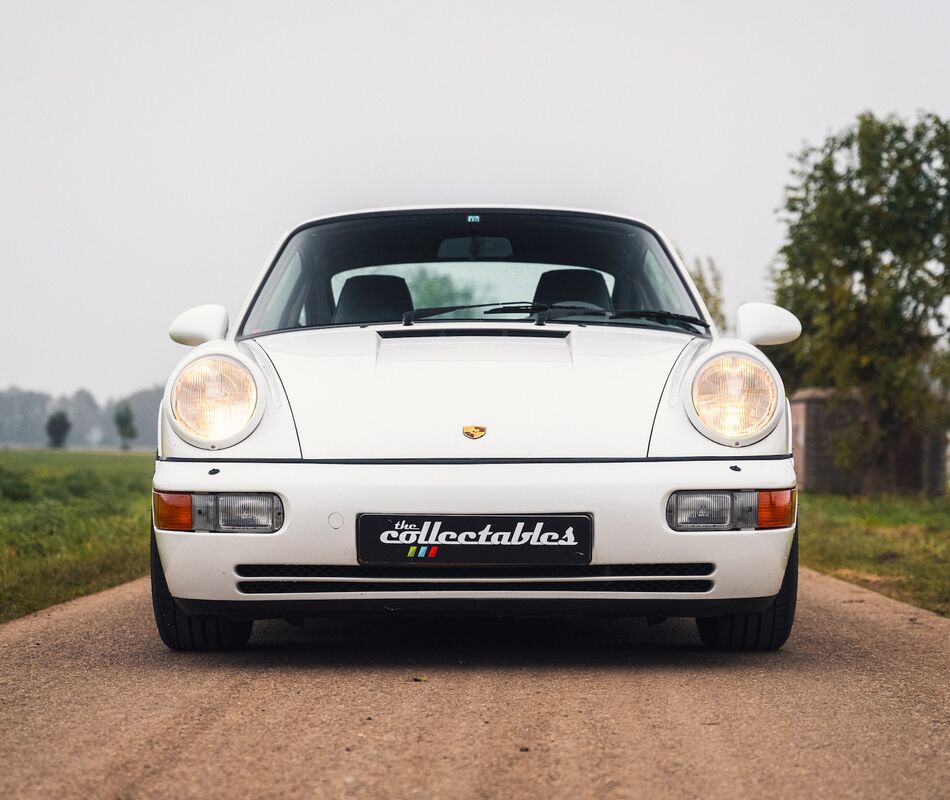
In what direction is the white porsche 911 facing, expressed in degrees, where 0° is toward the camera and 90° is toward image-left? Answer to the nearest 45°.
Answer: approximately 0°

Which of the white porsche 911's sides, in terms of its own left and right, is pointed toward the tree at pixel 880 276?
back
